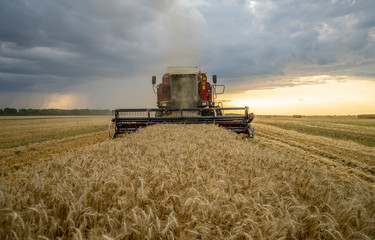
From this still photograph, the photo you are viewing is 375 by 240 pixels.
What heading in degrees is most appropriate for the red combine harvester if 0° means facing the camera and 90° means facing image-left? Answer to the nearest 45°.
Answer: approximately 0°
